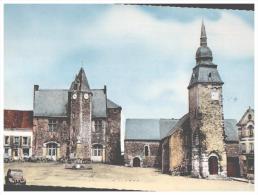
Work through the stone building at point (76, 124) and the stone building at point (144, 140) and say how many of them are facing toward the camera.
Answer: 2

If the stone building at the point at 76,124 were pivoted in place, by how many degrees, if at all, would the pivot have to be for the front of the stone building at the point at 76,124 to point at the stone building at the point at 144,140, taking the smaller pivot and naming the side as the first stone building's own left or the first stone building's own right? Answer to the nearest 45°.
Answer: approximately 135° to the first stone building's own left

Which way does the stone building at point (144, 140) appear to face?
toward the camera

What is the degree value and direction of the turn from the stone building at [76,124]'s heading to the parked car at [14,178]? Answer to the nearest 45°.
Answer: approximately 45° to its right

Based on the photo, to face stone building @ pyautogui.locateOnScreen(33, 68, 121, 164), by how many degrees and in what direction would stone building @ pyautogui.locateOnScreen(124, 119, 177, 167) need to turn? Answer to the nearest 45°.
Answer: approximately 45° to its right

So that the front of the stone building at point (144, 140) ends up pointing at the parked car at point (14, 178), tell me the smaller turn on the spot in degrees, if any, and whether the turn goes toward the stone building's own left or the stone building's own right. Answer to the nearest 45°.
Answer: approximately 45° to the stone building's own right
